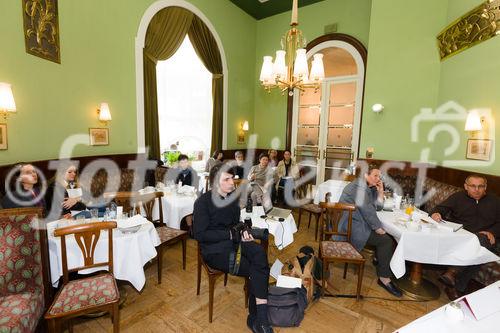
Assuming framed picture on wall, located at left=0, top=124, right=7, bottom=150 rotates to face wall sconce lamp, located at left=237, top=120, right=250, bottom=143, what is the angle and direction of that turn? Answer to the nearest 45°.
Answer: approximately 90° to its left

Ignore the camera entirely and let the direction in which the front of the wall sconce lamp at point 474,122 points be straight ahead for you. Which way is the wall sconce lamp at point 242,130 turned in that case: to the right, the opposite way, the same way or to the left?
to the left

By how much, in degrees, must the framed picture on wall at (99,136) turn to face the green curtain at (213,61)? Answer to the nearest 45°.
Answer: approximately 90° to its left

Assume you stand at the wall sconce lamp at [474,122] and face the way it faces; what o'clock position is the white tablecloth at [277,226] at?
The white tablecloth is roughly at 1 o'clock from the wall sconce lamp.
